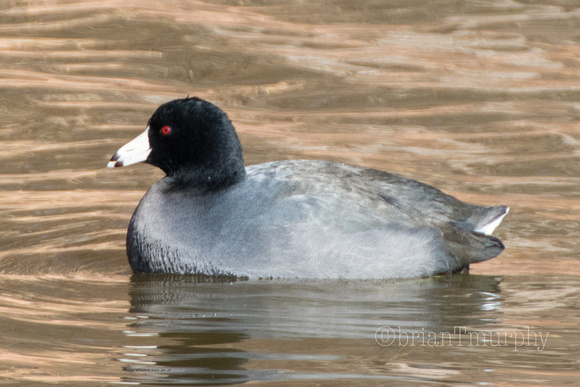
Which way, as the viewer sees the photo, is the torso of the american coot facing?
to the viewer's left
